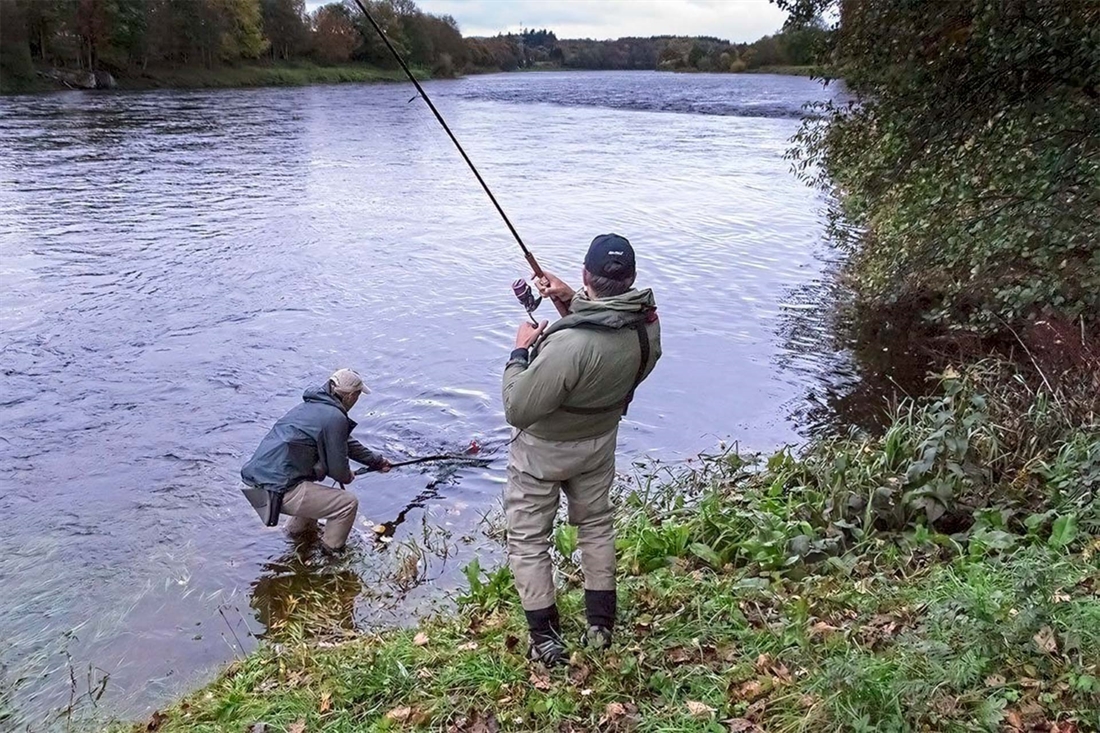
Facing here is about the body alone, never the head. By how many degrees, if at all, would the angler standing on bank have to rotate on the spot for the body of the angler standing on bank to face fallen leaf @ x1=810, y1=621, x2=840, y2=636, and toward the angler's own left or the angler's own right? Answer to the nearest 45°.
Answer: approximately 135° to the angler's own right

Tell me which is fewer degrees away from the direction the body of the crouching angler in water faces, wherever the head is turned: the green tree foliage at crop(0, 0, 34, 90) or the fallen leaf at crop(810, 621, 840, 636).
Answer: the fallen leaf

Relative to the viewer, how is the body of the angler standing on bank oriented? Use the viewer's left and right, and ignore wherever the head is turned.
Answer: facing away from the viewer and to the left of the viewer

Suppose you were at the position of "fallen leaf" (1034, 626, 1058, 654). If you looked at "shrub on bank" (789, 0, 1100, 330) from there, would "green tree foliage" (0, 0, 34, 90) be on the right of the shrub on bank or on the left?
left

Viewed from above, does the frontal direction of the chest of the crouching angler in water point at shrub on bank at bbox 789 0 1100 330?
yes

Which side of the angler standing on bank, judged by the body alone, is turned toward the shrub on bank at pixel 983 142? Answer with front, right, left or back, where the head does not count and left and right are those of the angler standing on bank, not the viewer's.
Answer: right

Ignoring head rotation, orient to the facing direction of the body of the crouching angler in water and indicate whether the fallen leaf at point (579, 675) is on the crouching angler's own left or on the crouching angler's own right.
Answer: on the crouching angler's own right

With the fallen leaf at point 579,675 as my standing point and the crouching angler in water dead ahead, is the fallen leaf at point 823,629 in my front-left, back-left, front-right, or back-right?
back-right

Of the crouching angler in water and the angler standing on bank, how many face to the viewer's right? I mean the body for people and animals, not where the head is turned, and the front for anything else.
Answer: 1

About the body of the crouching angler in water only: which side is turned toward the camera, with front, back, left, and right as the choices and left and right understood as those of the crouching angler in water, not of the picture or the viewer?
right

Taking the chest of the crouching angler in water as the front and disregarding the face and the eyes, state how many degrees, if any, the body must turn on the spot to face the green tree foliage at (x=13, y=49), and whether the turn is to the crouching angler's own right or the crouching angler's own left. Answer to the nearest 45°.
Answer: approximately 90° to the crouching angler's own left
